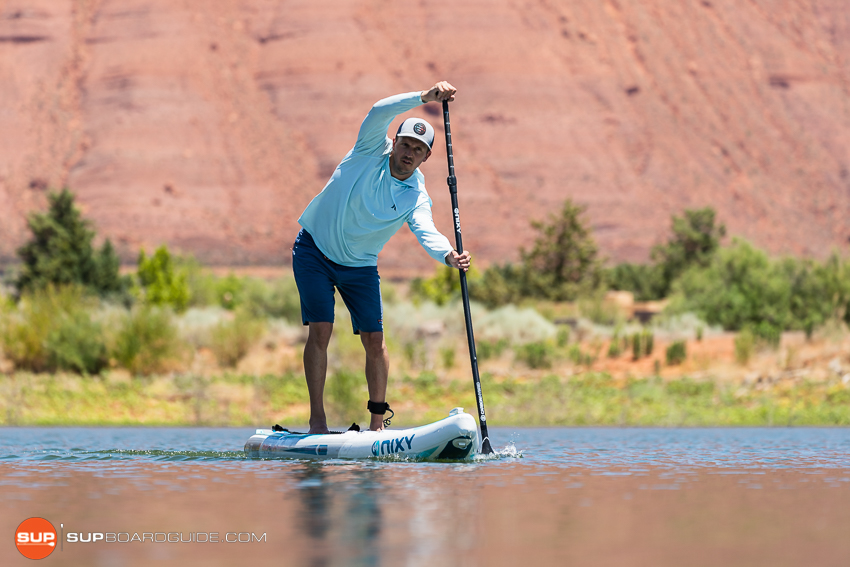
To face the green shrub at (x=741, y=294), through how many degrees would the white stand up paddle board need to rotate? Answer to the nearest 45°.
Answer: approximately 90° to its left

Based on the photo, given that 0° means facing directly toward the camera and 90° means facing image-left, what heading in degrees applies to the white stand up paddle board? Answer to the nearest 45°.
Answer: approximately 315°

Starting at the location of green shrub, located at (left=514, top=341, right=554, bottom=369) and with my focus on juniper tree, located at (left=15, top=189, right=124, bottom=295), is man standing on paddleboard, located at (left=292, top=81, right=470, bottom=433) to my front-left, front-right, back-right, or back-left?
back-left

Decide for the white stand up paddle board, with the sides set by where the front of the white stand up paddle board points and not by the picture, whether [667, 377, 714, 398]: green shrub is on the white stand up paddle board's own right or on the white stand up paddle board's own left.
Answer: on the white stand up paddle board's own left

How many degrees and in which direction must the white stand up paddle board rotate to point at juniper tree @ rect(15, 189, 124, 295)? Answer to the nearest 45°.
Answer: approximately 135° to its left

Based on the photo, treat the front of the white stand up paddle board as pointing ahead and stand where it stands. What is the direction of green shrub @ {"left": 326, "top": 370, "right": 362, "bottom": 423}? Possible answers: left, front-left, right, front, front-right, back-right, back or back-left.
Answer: back-left

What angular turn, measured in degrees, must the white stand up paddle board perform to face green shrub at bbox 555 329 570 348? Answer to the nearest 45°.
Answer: approximately 135° to its left

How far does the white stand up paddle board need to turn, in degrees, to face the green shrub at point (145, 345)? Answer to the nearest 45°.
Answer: approximately 135° to its left

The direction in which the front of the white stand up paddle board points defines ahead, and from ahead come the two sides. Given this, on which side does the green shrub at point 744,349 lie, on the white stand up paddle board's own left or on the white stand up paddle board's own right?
on the white stand up paddle board's own left

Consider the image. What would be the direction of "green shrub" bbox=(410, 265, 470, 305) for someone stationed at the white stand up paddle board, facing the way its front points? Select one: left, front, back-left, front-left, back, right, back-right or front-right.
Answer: back-left

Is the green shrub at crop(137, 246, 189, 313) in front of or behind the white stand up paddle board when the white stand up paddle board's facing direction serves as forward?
behind

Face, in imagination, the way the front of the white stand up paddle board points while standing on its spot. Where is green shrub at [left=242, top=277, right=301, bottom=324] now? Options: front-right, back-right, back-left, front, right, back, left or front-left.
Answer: back-left

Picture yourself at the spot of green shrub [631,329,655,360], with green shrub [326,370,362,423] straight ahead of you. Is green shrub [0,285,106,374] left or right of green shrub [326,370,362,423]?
right
